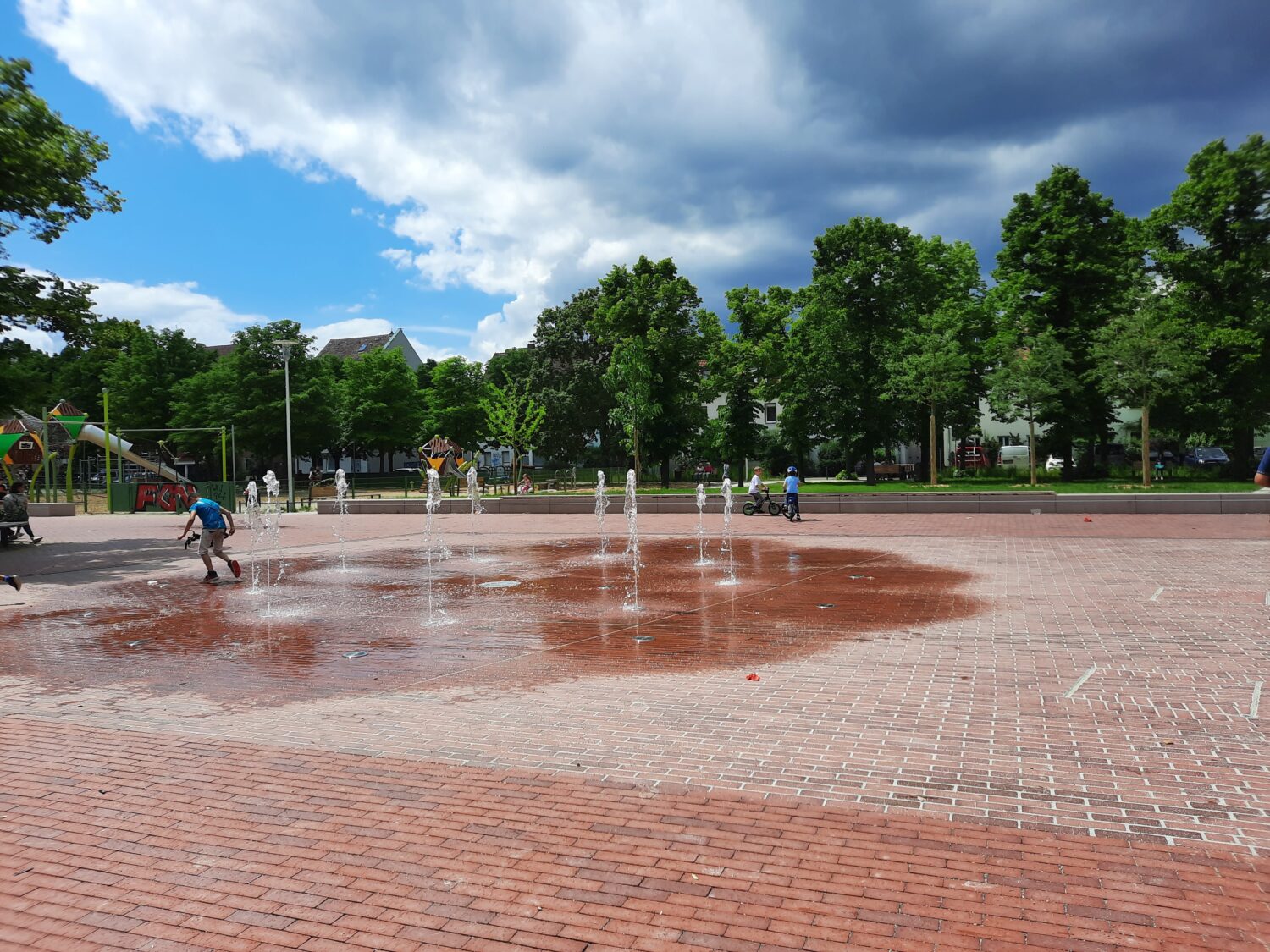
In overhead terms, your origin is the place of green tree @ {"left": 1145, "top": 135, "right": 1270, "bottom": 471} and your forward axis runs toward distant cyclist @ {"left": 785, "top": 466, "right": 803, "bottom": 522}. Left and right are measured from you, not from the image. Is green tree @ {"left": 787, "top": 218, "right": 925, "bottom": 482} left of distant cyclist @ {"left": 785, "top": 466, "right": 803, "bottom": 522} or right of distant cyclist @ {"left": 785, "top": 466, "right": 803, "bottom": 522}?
right

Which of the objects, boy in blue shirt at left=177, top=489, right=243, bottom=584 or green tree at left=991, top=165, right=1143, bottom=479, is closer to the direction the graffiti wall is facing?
the boy in blue shirt

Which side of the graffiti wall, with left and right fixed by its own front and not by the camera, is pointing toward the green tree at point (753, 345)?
left

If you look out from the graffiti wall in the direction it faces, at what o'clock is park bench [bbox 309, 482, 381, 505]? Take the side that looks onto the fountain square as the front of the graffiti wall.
The park bench is roughly at 8 o'clock from the graffiti wall.

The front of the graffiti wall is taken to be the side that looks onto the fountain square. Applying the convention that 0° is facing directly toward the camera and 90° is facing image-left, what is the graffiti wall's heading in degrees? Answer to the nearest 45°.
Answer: approximately 0°

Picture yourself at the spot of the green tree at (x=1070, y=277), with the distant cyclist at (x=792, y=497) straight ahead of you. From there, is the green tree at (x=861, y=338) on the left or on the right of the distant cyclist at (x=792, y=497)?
right

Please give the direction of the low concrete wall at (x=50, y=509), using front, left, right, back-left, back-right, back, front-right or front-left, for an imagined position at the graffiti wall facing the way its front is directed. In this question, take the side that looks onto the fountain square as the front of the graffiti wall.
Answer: right
